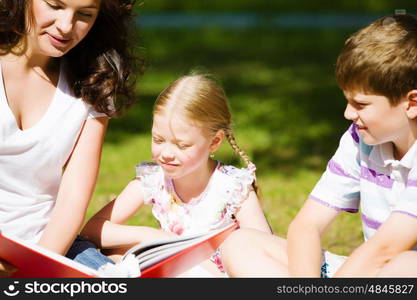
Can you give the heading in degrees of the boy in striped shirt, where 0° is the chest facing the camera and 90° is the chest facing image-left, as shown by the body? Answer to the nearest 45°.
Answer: approximately 45°

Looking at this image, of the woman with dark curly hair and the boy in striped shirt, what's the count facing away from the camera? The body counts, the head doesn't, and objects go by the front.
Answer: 0

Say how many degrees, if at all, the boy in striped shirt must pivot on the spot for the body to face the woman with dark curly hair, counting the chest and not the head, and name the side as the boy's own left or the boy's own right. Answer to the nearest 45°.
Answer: approximately 45° to the boy's own right

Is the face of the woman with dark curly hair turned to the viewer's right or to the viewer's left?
to the viewer's right

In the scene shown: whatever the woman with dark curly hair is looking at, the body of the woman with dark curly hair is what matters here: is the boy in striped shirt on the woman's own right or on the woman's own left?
on the woman's own left

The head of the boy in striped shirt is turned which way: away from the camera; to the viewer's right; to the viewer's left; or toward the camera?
to the viewer's left

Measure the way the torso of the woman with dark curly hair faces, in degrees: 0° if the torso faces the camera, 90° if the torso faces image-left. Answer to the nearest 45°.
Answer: approximately 0°
